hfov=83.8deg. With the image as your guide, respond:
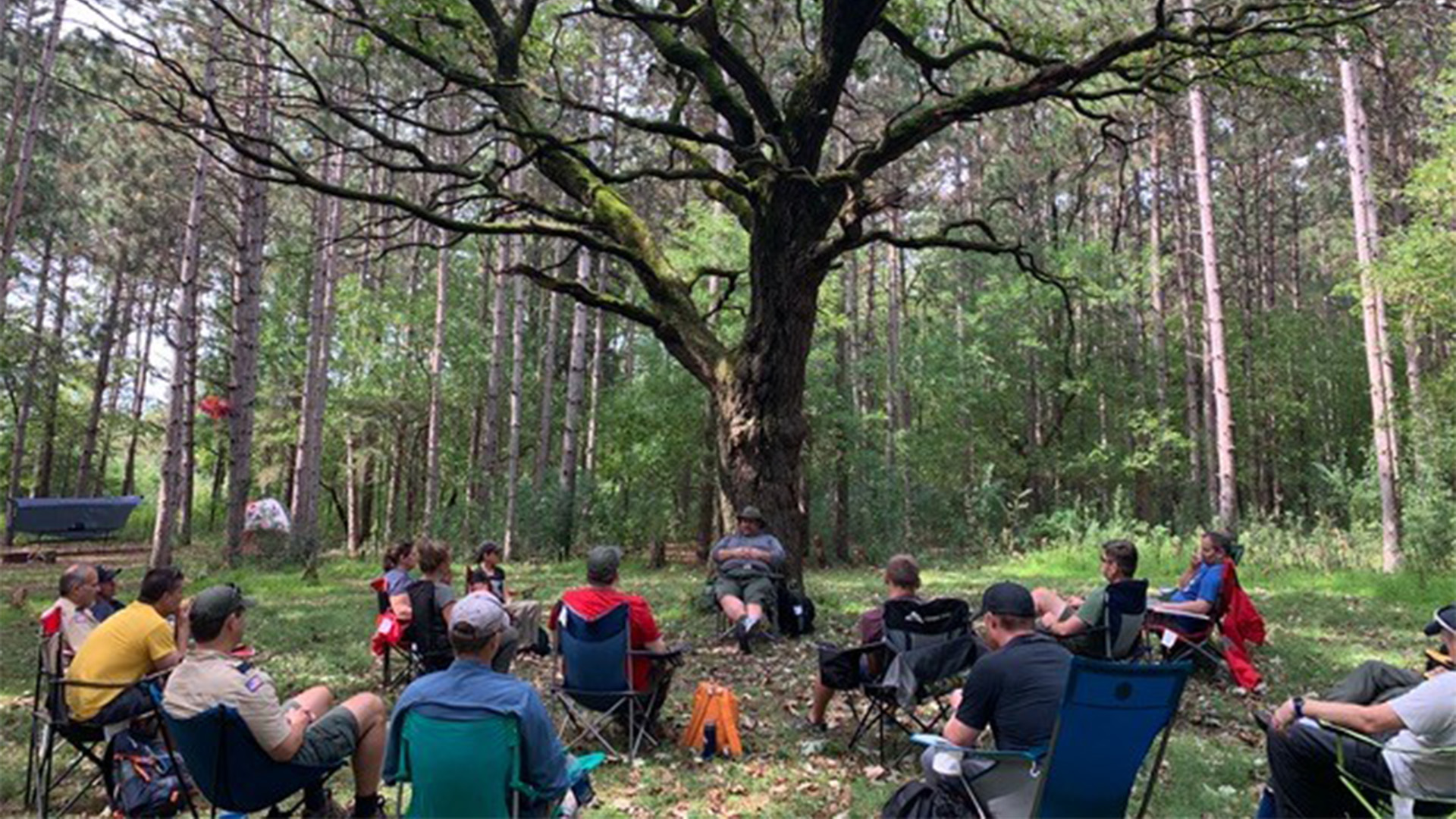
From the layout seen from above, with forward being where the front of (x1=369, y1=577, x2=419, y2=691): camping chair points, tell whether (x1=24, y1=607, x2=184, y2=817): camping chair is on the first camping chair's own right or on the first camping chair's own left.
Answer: on the first camping chair's own right

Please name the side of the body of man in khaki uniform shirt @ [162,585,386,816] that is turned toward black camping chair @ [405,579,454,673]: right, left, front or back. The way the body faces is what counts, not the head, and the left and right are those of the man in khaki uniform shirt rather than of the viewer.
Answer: front

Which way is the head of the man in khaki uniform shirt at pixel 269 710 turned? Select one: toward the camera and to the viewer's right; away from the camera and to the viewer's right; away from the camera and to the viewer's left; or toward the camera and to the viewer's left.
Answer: away from the camera and to the viewer's right

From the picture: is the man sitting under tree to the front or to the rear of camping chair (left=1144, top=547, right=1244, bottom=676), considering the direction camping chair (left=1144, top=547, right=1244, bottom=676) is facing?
to the front

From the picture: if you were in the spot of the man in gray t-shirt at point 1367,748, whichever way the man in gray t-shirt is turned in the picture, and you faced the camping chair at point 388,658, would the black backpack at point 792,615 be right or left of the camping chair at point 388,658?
right

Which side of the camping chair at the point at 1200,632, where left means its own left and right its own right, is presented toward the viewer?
left

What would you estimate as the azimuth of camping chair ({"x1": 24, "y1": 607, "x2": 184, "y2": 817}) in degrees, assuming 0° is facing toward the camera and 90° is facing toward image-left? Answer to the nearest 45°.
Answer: approximately 270°

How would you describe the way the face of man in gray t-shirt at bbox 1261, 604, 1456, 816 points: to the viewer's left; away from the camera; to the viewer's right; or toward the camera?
to the viewer's left

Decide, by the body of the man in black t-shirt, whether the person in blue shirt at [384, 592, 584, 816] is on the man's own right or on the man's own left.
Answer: on the man's own left

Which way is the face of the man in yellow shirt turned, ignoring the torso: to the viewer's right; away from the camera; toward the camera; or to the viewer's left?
to the viewer's right

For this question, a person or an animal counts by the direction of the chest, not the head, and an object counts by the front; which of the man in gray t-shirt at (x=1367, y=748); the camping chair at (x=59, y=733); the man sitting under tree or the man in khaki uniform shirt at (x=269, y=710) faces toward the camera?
the man sitting under tree

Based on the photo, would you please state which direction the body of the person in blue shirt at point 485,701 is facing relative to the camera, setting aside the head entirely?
away from the camera

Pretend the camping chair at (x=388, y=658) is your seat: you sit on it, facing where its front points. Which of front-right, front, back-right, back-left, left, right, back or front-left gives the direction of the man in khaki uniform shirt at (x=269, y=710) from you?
right

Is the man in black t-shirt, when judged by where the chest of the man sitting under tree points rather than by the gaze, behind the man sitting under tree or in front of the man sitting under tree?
in front

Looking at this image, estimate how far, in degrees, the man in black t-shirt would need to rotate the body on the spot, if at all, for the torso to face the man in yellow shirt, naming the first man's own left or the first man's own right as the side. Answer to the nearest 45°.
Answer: approximately 45° to the first man's own left

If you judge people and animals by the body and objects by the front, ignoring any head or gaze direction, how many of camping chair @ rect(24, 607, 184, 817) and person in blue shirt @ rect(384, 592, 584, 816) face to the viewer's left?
0

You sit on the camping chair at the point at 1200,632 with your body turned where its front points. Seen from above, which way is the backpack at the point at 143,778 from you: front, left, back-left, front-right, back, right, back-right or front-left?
front-left
